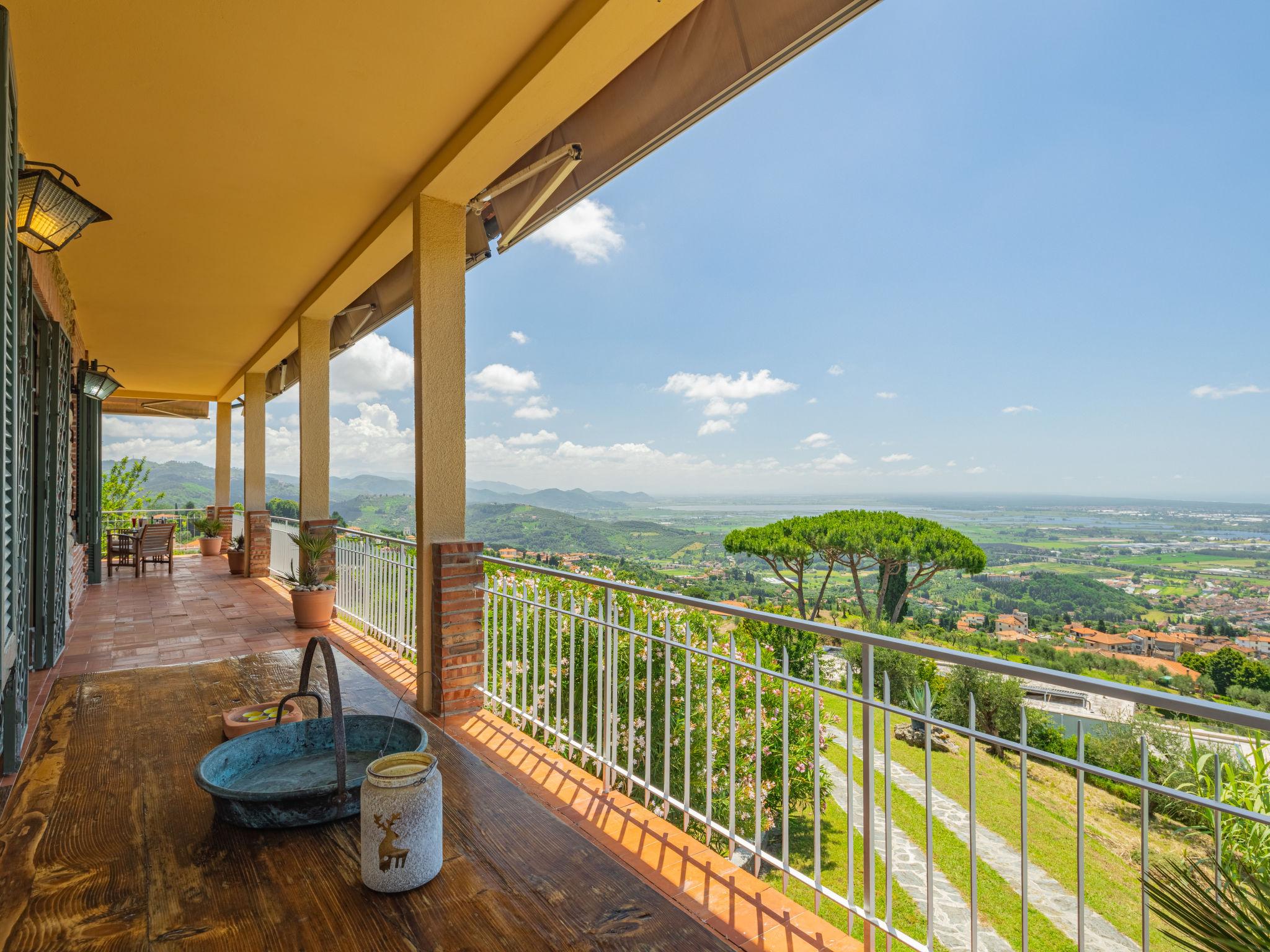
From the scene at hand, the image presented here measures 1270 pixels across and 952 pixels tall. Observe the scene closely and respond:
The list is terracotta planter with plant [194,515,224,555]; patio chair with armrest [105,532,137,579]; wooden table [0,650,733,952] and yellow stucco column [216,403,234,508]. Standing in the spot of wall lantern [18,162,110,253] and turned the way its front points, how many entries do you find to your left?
3

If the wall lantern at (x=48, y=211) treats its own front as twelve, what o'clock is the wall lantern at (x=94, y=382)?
the wall lantern at (x=94, y=382) is roughly at 9 o'clock from the wall lantern at (x=48, y=211).

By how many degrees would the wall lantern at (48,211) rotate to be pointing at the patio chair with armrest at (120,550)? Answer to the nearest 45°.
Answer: approximately 90° to its left

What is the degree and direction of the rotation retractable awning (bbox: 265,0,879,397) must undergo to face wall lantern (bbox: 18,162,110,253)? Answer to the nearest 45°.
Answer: approximately 135° to its left

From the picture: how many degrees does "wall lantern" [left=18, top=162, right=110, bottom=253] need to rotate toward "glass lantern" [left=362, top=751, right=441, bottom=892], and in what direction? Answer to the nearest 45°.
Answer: approximately 90° to its right

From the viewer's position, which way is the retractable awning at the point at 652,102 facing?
facing away from the viewer and to the right of the viewer

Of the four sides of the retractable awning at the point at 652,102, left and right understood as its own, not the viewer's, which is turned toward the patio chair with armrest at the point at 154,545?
left

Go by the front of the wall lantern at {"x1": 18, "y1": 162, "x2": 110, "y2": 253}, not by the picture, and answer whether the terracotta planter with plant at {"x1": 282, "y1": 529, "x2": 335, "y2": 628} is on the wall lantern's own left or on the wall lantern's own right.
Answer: on the wall lantern's own left

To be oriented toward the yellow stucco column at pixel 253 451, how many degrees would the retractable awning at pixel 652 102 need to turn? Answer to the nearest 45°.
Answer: approximately 90° to its left

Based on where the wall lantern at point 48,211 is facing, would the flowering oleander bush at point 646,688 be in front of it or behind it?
in front

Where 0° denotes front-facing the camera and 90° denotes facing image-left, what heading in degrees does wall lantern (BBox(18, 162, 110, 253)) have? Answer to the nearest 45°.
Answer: approximately 270°

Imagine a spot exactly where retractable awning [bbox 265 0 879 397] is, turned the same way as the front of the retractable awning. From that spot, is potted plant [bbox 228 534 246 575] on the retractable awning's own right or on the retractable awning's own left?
on the retractable awning's own left

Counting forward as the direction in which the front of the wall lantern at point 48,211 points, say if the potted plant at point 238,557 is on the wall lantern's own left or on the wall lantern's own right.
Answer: on the wall lantern's own left

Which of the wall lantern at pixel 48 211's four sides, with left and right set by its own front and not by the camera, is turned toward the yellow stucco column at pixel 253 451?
left
